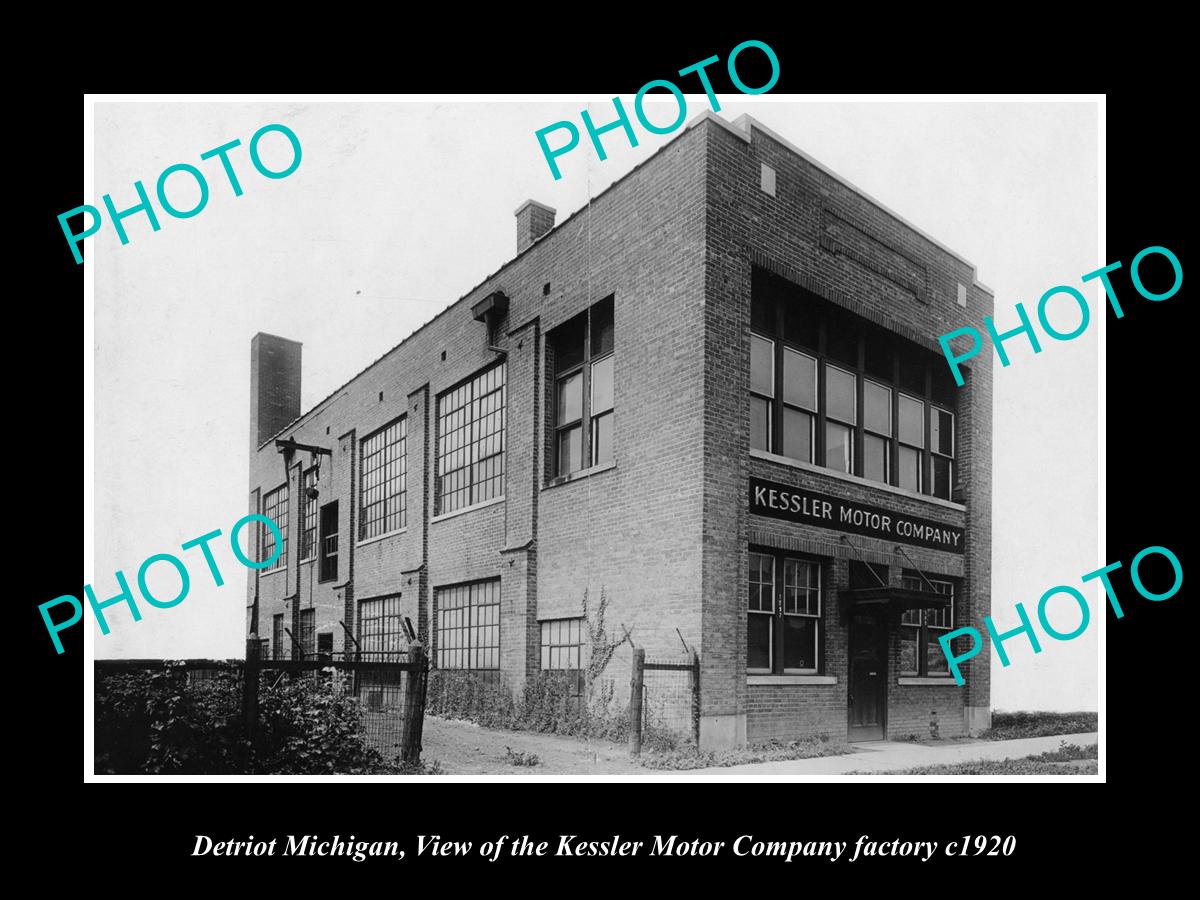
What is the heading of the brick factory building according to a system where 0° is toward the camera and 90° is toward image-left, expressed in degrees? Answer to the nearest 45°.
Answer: approximately 315°
